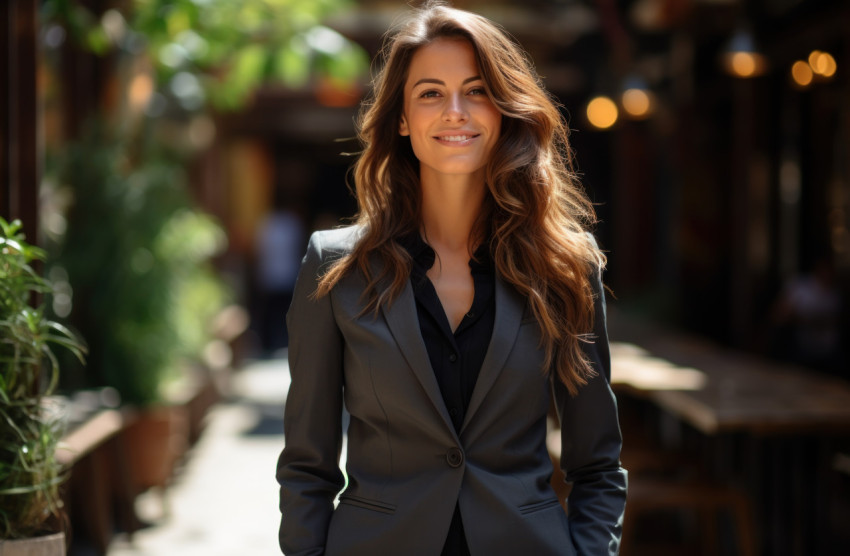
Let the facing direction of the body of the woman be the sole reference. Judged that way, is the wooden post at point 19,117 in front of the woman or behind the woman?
behind

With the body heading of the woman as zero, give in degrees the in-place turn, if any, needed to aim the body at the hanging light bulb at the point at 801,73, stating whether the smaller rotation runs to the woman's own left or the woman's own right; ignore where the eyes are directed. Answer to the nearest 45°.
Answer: approximately 180°

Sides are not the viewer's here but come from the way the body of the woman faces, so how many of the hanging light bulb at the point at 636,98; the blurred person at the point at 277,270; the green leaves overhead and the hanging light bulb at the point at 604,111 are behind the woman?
4

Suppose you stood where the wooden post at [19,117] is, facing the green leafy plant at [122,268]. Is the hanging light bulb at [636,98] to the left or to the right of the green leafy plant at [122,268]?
right

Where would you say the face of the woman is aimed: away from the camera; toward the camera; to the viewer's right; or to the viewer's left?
toward the camera

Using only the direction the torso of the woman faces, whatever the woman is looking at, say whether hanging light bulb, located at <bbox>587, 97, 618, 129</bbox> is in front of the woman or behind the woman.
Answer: behind

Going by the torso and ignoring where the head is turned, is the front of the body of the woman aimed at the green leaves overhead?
no

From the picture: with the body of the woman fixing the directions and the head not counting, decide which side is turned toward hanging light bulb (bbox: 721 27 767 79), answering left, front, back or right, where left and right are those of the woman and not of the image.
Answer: back

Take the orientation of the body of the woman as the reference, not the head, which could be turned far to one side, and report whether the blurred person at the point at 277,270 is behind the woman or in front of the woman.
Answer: behind

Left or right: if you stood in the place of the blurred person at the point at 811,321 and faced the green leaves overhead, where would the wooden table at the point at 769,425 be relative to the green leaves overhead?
left

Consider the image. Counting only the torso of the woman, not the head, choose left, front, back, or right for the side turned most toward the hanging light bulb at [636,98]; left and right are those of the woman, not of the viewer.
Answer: back

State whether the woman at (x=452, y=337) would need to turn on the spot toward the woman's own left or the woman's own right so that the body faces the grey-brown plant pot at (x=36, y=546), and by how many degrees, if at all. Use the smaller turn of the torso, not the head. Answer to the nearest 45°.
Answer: approximately 135° to the woman's own right

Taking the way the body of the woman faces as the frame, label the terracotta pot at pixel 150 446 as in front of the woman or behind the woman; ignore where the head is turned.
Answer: behind

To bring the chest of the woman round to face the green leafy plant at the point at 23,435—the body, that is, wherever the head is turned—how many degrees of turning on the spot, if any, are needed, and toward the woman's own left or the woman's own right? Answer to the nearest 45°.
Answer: approximately 135° to the woman's own right

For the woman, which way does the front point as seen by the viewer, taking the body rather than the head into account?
toward the camera
